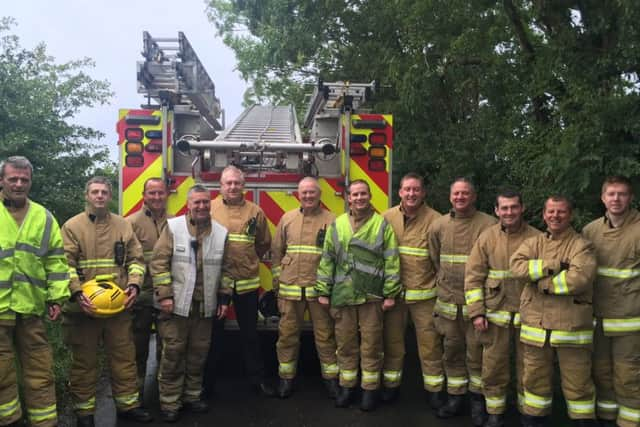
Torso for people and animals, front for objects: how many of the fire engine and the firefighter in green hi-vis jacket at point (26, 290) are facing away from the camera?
1

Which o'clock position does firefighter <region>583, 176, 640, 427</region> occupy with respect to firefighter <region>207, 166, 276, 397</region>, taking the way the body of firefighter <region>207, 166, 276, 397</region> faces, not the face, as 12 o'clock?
firefighter <region>583, 176, 640, 427</region> is roughly at 10 o'clock from firefighter <region>207, 166, 276, 397</region>.

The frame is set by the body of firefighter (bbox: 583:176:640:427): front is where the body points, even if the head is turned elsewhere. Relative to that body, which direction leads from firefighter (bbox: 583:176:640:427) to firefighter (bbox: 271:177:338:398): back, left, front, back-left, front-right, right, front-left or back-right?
right

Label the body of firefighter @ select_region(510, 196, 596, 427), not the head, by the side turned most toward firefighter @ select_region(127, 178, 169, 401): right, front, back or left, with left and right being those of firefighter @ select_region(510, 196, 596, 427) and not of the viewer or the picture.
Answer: right

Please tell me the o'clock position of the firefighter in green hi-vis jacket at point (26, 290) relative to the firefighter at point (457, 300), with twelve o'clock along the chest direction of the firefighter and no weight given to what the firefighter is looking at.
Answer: The firefighter in green hi-vis jacket is roughly at 2 o'clock from the firefighter.

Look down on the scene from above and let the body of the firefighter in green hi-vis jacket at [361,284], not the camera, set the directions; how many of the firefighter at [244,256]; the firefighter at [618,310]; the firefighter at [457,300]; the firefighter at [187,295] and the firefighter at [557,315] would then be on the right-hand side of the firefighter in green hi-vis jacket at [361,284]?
2

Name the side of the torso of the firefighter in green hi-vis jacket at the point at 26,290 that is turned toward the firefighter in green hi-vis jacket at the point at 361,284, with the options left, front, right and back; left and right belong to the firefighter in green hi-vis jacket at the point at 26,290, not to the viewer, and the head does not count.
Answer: left

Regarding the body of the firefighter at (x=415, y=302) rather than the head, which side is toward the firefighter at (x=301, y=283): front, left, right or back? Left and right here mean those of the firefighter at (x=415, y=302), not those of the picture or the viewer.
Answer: right

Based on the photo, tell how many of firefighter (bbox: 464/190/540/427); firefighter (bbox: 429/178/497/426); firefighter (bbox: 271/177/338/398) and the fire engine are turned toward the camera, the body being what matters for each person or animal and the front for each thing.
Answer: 3

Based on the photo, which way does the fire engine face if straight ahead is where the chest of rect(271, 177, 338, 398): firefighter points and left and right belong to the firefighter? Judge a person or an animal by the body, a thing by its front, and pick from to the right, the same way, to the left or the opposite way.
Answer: the opposite way

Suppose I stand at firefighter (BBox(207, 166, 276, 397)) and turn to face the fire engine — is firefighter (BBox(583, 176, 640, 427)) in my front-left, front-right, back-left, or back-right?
back-right
